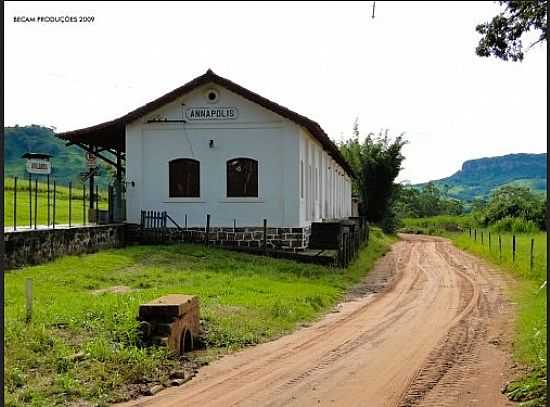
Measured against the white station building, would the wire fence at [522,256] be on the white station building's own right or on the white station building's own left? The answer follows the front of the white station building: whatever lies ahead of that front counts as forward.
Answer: on the white station building's own left

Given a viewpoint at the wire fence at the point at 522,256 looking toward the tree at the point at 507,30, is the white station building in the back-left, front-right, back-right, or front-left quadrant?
back-right

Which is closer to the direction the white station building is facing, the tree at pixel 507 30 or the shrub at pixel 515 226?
the tree

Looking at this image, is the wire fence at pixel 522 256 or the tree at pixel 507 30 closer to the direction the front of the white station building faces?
the tree

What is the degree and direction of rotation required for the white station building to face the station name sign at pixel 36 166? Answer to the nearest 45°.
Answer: approximately 45° to its right

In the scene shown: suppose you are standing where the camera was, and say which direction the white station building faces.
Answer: facing the viewer

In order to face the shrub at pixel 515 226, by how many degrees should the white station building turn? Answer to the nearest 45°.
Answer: approximately 135° to its left
